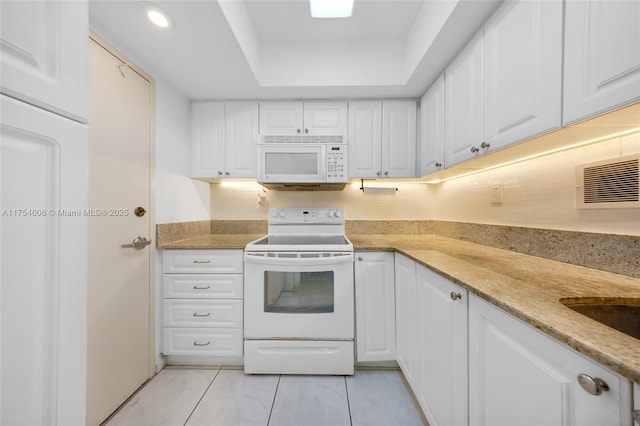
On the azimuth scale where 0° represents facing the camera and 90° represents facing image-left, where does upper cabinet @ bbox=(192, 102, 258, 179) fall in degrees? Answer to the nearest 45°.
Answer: approximately 0°

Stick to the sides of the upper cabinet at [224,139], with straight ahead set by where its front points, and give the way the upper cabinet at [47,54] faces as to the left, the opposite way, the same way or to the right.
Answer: to the left

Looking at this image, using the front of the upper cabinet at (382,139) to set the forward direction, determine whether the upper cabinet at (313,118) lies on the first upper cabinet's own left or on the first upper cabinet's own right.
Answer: on the first upper cabinet's own right

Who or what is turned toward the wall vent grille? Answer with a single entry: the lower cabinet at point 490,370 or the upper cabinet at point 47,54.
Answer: the upper cabinet

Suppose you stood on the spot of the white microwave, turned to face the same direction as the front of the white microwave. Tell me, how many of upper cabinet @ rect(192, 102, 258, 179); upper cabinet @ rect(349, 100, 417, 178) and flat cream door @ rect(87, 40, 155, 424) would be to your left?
1

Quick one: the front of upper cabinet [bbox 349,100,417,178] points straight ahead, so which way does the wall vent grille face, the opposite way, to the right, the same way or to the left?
to the right

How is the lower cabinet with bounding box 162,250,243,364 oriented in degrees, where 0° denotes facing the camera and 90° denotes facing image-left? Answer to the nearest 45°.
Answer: approximately 0°

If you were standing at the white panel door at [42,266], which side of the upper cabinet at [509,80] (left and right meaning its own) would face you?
front

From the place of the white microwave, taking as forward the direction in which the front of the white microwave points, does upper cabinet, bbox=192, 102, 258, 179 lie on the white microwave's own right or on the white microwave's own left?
on the white microwave's own right

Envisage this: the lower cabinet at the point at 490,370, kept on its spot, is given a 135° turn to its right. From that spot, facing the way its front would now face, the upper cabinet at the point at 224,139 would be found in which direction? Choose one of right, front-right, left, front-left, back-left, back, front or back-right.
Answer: left

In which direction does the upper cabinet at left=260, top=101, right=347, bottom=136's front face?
toward the camera

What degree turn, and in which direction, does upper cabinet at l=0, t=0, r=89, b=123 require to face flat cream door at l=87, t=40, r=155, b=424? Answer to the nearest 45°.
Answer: approximately 135° to its left

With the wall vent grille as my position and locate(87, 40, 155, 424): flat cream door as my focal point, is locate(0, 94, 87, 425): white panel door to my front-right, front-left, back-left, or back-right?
front-left

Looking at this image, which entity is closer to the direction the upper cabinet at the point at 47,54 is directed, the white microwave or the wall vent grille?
the wall vent grille

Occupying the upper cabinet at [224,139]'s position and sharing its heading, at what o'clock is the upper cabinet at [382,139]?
the upper cabinet at [382,139] is roughly at 10 o'clock from the upper cabinet at [224,139].

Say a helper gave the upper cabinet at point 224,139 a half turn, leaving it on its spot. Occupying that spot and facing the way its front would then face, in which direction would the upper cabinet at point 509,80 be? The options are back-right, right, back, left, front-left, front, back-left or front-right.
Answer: back-right

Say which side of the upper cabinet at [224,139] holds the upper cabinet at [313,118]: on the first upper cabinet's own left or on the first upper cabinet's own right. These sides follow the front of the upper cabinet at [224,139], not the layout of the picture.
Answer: on the first upper cabinet's own left

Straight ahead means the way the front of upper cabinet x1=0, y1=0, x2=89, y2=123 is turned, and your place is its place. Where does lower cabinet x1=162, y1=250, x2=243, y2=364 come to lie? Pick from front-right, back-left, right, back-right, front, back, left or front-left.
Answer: left

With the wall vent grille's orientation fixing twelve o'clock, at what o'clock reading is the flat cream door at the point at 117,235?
The flat cream door is roughly at 12 o'clock from the wall vent grille.
